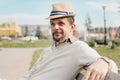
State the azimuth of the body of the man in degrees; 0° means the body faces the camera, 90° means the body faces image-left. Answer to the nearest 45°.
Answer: approximately 45°

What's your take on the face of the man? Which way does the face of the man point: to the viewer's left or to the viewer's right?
to the viewer's left
